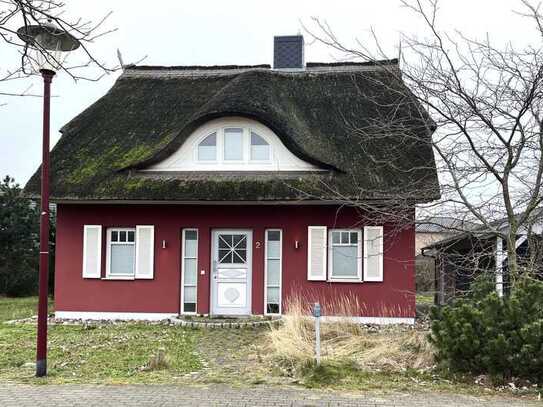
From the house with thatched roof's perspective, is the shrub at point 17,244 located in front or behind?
behind

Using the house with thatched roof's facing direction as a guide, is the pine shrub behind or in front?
in front

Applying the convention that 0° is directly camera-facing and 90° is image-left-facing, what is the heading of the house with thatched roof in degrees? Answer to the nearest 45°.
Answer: approximately 0°
